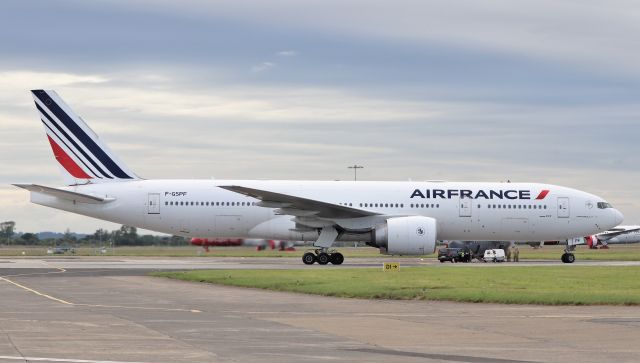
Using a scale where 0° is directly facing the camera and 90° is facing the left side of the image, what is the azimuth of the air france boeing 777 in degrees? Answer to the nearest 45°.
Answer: approximately 270°
